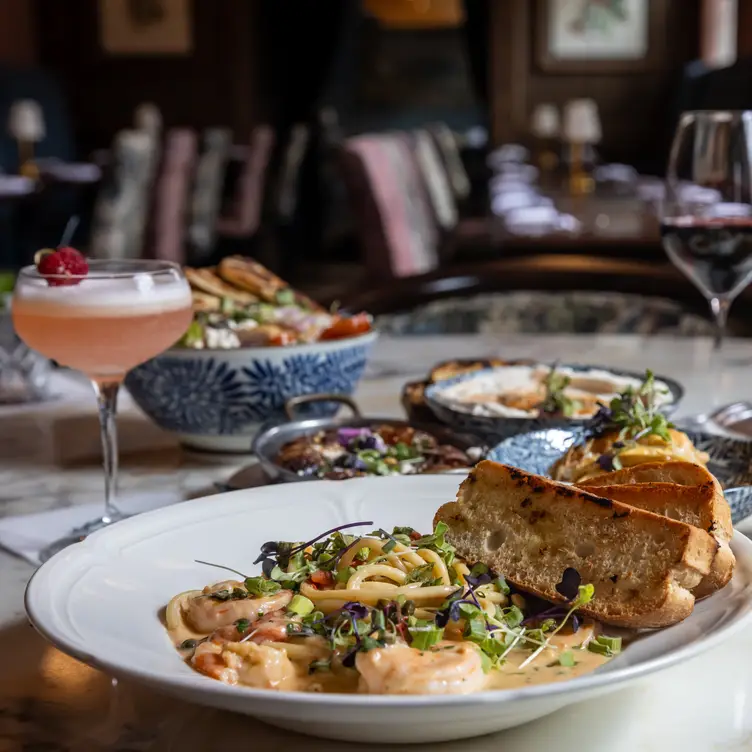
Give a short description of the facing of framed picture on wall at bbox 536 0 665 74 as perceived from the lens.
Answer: facing the viewer

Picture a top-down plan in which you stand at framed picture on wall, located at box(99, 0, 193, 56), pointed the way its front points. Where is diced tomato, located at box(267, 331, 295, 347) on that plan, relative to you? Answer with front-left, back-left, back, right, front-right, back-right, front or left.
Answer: front

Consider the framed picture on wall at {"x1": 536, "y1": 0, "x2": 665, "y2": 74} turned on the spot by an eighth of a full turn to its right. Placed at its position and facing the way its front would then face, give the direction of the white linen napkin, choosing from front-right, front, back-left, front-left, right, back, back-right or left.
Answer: front-left

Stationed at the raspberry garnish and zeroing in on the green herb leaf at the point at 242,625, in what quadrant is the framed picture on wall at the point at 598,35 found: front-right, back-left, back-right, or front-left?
back-left

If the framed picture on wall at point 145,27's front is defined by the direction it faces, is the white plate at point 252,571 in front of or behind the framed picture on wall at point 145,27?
in front

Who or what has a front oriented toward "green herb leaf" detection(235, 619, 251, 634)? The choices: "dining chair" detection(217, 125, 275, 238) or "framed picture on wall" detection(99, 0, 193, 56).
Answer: the framed picture on wall

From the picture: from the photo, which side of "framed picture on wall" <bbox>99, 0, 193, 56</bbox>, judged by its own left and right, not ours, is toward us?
front

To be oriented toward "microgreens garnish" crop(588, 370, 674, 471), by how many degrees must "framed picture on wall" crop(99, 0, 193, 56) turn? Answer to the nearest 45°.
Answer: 0° — it already faces it

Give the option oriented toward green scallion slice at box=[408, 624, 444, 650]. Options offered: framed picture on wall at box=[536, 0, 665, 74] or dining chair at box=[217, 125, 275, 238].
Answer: the framed picture on wall

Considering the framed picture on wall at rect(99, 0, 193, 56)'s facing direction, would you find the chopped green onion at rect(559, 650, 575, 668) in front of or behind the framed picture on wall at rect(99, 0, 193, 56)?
in front

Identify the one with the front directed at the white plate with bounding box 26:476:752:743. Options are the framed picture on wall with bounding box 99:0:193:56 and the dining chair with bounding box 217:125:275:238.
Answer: the framed picture on wall

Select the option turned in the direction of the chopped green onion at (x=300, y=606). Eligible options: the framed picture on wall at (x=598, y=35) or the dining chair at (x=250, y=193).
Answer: the framed picture on wall

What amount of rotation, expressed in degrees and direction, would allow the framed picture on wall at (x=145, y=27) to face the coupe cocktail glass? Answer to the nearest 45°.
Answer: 0° — it already faces it

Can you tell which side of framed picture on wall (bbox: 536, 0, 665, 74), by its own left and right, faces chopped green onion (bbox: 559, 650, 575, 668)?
front
